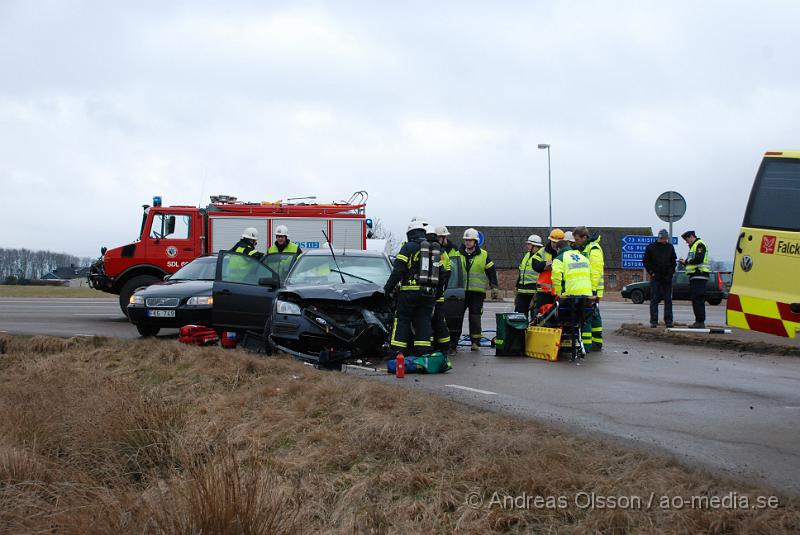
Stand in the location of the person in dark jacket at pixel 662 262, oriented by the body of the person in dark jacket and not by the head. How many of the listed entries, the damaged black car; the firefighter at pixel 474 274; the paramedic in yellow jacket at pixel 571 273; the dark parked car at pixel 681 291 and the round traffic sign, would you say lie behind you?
2

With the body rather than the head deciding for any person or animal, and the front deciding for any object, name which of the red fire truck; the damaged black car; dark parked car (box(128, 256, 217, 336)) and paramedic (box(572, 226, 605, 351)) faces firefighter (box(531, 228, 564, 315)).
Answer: paramedic (box(572, 226, 605, 351))

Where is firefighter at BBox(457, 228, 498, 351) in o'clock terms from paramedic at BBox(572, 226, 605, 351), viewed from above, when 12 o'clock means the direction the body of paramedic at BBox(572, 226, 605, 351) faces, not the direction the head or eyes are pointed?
firefighter at BBox(457, 228, 498, 351) is roughly at 12 o'clock from paramedic at BBox(572, 226, 605, 351).

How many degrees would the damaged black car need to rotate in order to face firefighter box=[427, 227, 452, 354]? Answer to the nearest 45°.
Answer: approximately 90° to its left

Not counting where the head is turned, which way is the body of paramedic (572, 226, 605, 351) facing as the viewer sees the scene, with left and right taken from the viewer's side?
facing to the left of the viewer

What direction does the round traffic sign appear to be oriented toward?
away from the camera

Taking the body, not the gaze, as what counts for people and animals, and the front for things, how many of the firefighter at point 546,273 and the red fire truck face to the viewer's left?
1

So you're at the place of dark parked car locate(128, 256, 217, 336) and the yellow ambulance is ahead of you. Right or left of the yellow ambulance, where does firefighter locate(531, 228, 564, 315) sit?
left

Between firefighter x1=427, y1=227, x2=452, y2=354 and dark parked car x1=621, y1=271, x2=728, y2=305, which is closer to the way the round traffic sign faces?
the dark parked car

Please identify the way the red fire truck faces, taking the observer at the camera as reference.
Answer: facing to the left of the viewer

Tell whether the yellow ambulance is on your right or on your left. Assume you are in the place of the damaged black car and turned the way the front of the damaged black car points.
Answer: on your left

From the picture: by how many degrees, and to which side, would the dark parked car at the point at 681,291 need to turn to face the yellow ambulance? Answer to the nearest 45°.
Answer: approximately 90° to its left
